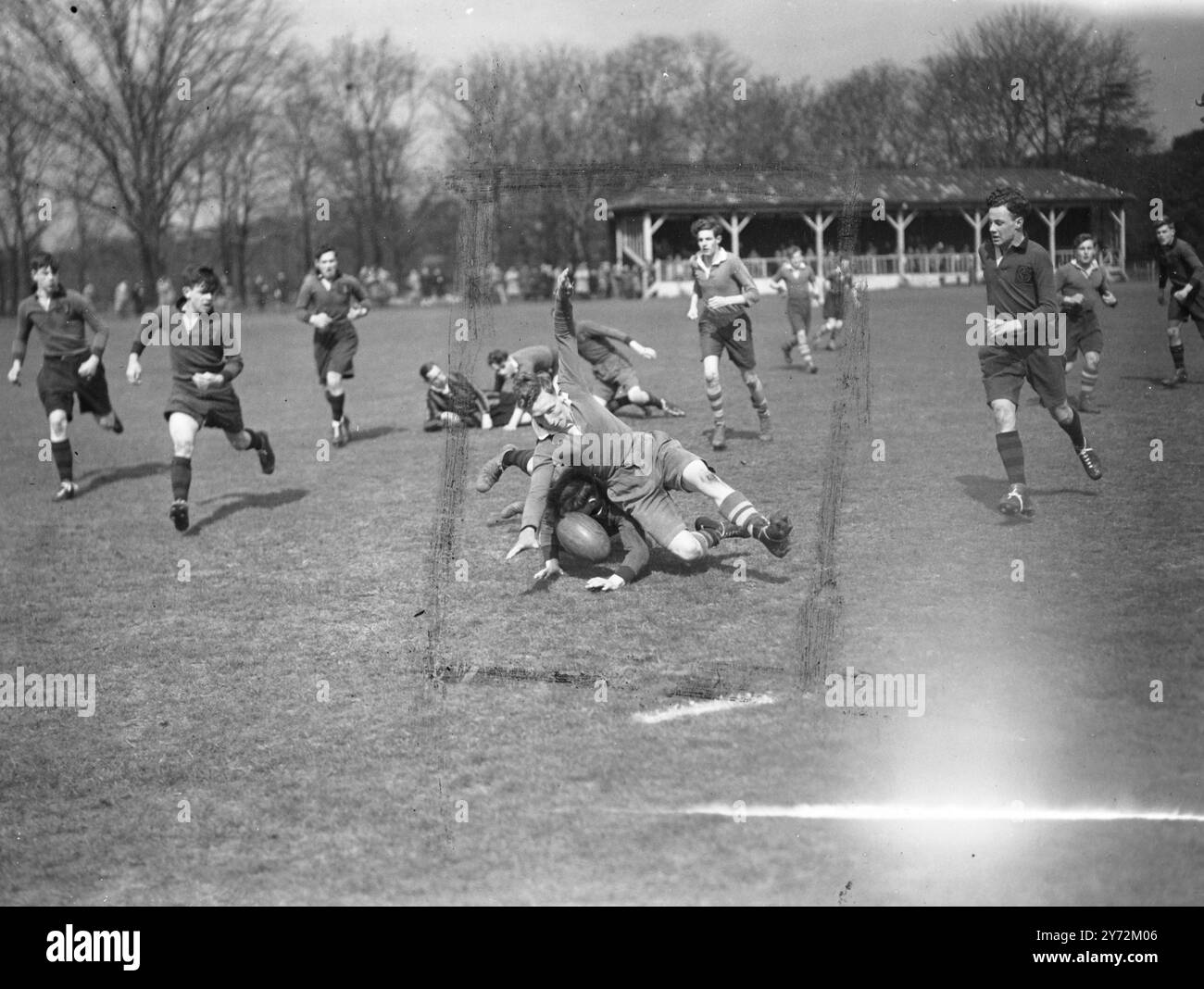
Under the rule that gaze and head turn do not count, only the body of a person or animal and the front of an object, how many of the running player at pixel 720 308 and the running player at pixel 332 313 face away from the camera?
0

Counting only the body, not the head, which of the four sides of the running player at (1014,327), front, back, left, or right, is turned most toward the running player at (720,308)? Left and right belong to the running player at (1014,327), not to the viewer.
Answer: right

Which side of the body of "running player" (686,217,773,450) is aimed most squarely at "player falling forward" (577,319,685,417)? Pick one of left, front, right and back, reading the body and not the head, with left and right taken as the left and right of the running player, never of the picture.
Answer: right

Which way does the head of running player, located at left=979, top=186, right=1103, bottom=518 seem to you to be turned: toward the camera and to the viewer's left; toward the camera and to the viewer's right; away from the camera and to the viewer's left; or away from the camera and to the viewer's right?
toward the camera and to the viewer's left

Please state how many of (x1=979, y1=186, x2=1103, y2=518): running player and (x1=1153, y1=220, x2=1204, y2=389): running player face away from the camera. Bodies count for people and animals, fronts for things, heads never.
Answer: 0

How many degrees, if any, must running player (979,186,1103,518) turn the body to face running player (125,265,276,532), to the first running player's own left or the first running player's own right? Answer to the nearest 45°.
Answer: approximately 45° to the first running player's own right

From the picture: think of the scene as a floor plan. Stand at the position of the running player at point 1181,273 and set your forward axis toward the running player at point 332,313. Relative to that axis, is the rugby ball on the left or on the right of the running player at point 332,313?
left

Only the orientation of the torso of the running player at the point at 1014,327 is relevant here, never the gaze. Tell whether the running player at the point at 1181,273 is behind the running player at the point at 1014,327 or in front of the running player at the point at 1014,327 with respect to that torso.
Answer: behind
